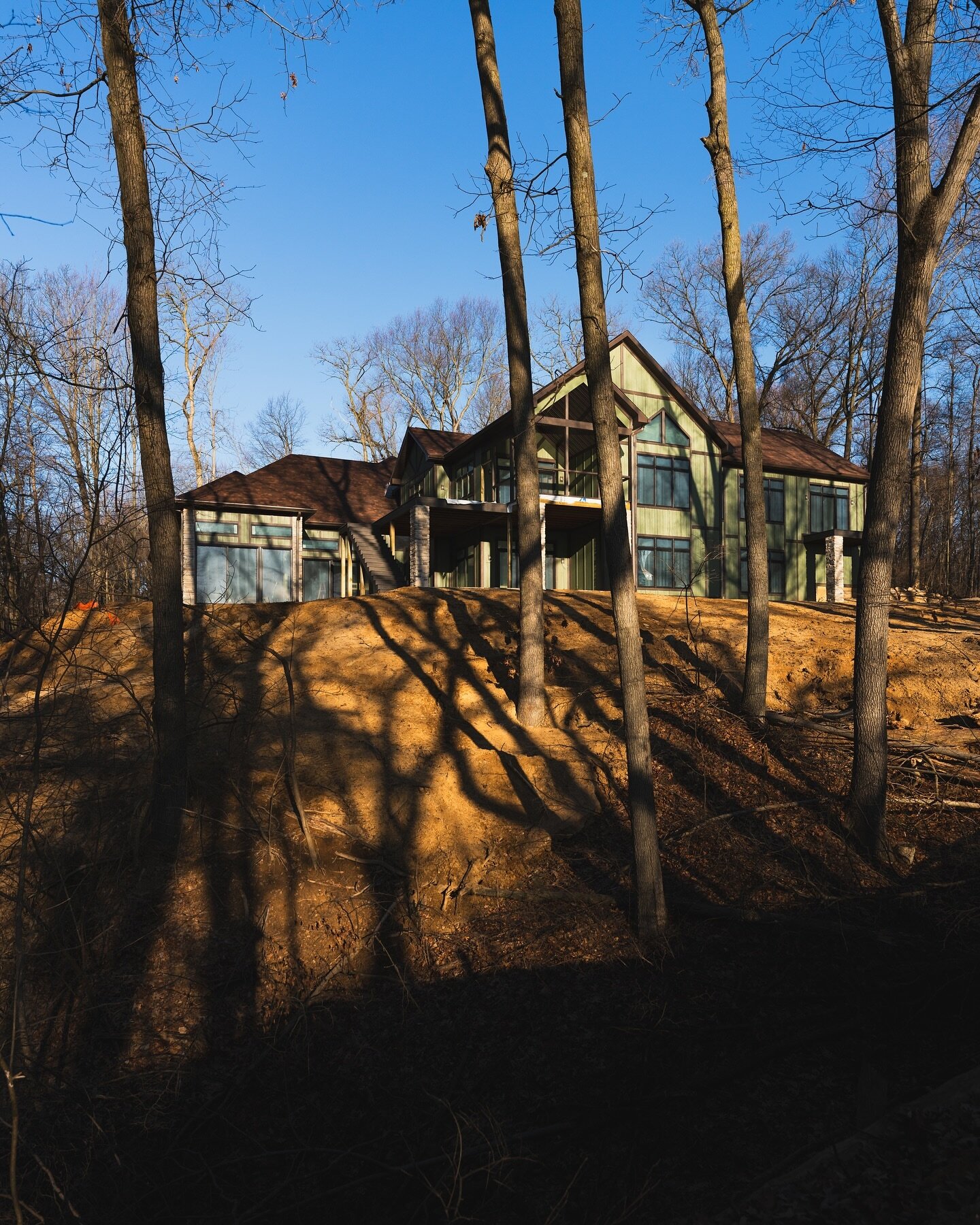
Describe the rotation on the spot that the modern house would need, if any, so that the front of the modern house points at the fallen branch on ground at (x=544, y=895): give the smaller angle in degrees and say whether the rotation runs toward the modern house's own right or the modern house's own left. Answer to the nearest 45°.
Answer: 0° — it already faces it

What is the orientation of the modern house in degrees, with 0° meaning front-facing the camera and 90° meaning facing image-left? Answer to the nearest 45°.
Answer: approximately 0°

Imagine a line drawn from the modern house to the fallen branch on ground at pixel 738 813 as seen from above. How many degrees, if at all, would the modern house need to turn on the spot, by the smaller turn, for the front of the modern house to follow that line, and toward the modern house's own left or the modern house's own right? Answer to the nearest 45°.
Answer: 0° — it already faces it
